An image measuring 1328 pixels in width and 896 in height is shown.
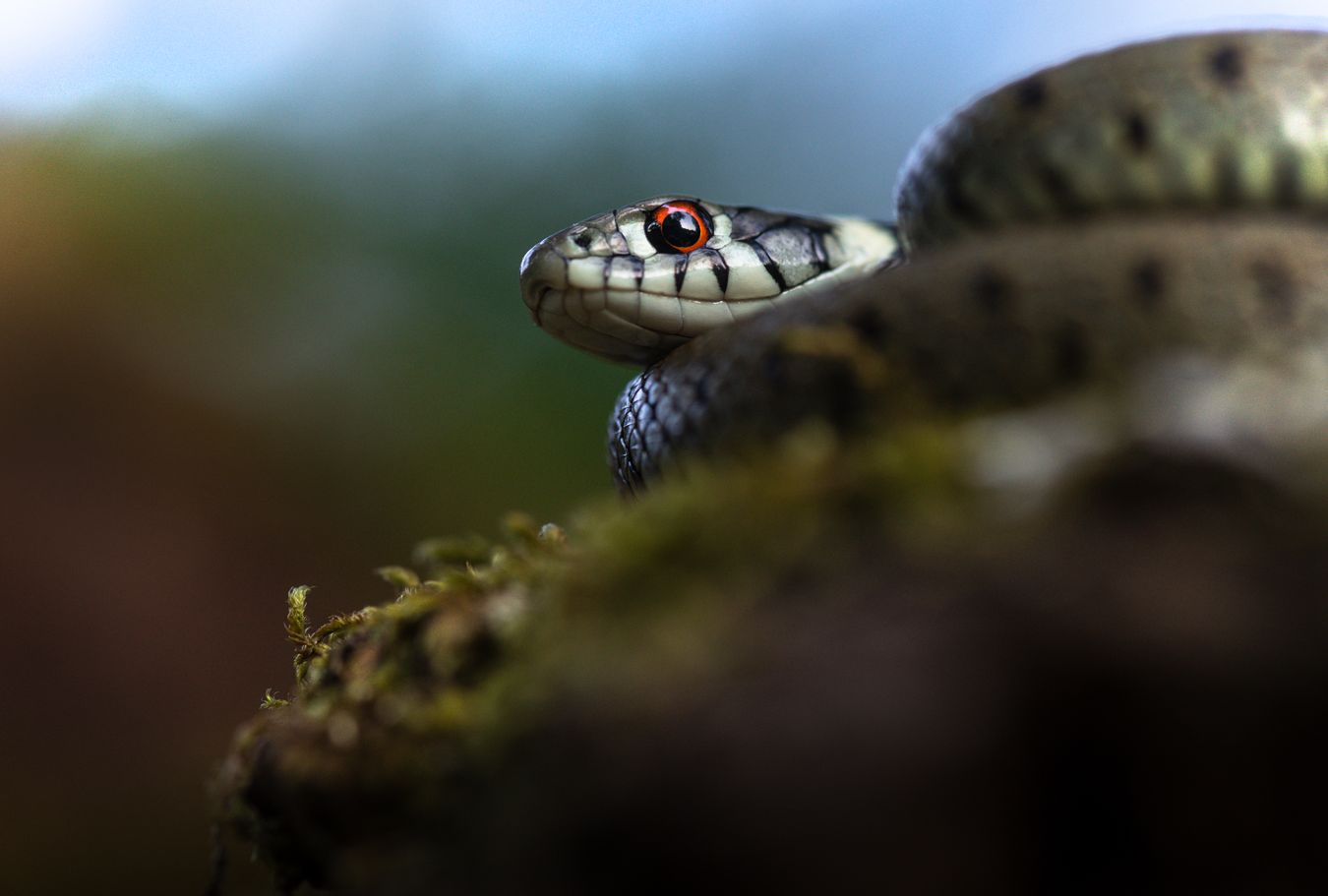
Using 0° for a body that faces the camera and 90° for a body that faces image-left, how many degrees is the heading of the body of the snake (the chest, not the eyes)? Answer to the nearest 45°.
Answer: approximately 90°
